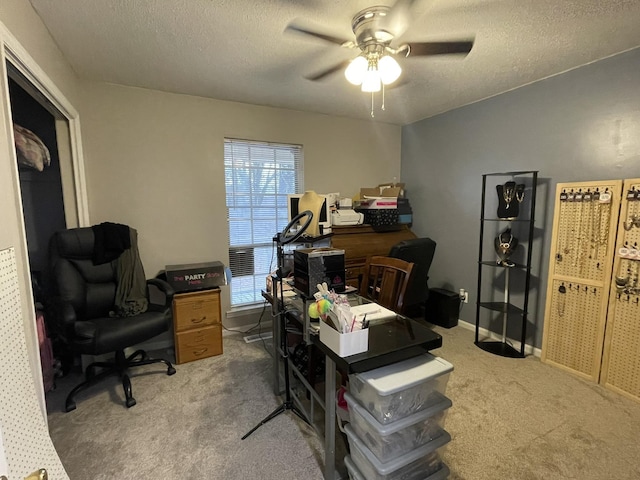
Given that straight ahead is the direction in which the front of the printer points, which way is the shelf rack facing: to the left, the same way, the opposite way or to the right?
to the right

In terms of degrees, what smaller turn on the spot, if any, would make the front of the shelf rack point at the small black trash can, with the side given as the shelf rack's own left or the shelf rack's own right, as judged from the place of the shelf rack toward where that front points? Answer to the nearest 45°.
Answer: approximately 45° to the shelf rack's own right

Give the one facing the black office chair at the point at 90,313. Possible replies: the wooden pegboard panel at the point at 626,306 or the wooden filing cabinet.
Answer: the wooden pegboard panel

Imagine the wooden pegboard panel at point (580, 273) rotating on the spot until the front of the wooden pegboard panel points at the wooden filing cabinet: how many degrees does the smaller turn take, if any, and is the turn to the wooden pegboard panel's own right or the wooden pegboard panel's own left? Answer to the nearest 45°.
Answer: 0° — it already faces it

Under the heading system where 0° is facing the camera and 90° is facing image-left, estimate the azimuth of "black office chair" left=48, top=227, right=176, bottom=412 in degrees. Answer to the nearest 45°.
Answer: approximately 315°

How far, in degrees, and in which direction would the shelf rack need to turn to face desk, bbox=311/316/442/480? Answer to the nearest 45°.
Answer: approximately 45° to its left

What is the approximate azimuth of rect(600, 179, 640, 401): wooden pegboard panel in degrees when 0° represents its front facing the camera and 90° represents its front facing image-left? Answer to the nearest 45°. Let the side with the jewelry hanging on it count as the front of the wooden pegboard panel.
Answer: approximately 45°

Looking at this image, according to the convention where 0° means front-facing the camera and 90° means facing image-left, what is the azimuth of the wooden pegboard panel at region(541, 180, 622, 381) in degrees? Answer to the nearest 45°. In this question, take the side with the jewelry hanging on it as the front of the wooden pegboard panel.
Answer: approximately 45°

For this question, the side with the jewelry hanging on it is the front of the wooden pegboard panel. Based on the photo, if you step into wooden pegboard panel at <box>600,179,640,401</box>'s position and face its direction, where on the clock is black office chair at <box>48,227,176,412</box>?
The black office chair is roughly at 12 o'clock from the wooden pegboard panel.

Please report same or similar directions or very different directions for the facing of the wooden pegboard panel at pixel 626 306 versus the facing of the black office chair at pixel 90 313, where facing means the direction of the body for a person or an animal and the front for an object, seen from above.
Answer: very different directions

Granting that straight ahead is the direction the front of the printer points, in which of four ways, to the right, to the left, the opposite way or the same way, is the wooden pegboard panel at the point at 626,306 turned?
to the right
